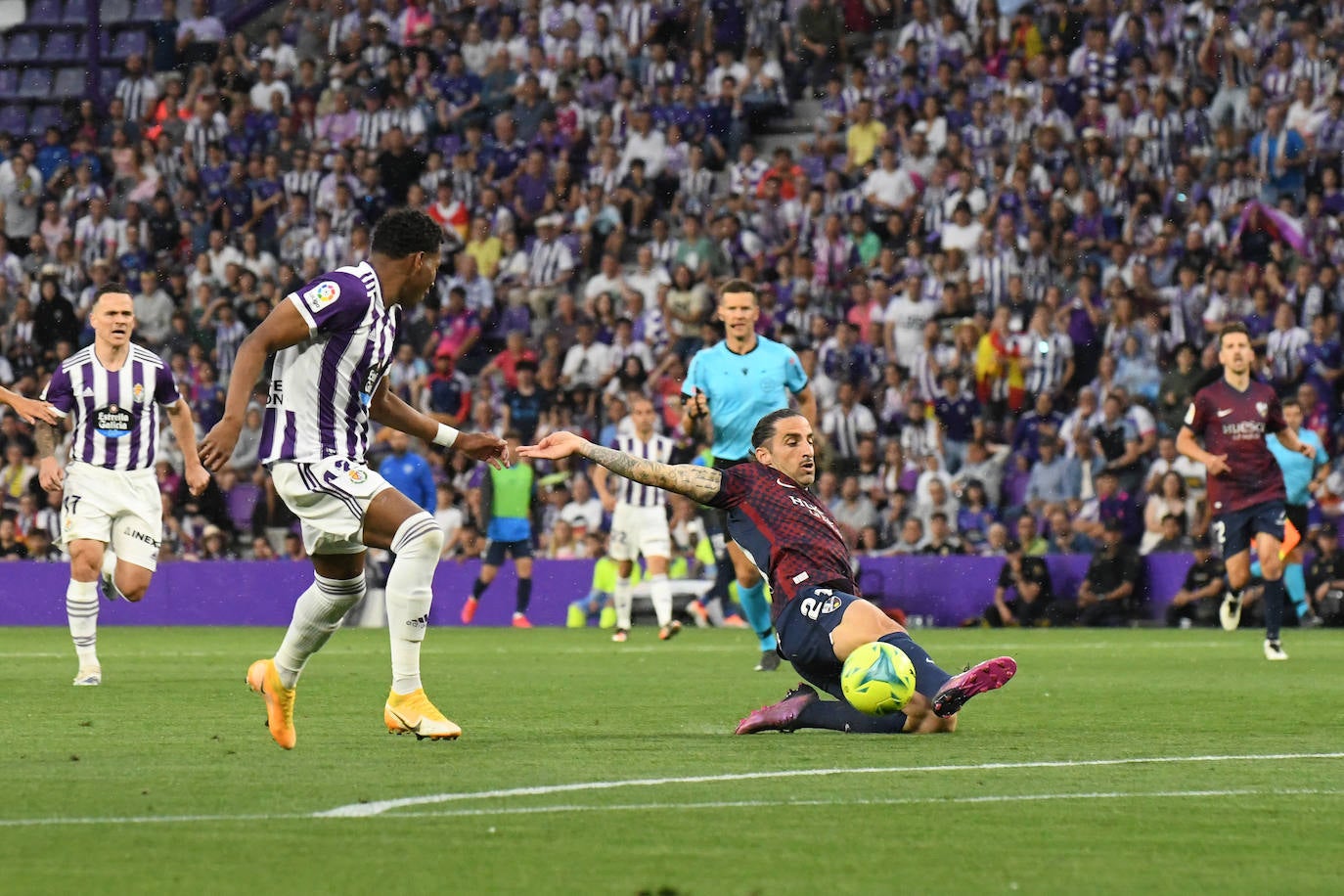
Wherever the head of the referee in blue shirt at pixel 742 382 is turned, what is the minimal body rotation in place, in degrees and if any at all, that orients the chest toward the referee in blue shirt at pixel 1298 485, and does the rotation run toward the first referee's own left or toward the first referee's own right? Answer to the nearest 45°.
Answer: approximately 135° to the first referee's own left

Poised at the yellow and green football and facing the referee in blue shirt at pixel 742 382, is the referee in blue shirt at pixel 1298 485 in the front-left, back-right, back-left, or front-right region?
front-right

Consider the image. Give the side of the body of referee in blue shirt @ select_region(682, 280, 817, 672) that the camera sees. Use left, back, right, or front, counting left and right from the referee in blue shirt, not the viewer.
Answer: front

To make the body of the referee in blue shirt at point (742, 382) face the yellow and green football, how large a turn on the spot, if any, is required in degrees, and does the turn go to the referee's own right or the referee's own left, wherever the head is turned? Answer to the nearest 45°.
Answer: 0° — they already face it

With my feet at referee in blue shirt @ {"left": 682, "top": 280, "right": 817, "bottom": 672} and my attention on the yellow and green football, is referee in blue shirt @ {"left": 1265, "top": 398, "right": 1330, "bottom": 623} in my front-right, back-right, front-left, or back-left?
back-left

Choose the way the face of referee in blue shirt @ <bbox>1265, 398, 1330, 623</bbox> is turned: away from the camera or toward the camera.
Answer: toward the camera

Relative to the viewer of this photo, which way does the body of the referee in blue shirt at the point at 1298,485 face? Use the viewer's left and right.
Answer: facing the viewer and to the left of the viewer

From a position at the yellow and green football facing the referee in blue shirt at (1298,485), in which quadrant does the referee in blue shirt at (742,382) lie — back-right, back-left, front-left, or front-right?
front-left

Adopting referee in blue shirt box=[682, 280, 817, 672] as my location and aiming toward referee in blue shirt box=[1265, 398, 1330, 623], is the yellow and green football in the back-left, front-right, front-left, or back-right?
back-right

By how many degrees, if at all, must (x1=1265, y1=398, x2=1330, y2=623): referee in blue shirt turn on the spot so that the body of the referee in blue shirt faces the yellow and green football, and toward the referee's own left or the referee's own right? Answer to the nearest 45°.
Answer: approximately 45° to the referee's own left

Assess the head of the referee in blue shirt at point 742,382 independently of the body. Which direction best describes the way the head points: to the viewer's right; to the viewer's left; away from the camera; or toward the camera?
toward the camera

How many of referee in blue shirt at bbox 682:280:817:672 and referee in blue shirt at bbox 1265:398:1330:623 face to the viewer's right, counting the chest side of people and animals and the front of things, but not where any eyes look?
0

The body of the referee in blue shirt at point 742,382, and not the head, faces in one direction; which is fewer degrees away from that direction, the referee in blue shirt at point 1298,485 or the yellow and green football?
the yellow and green football
